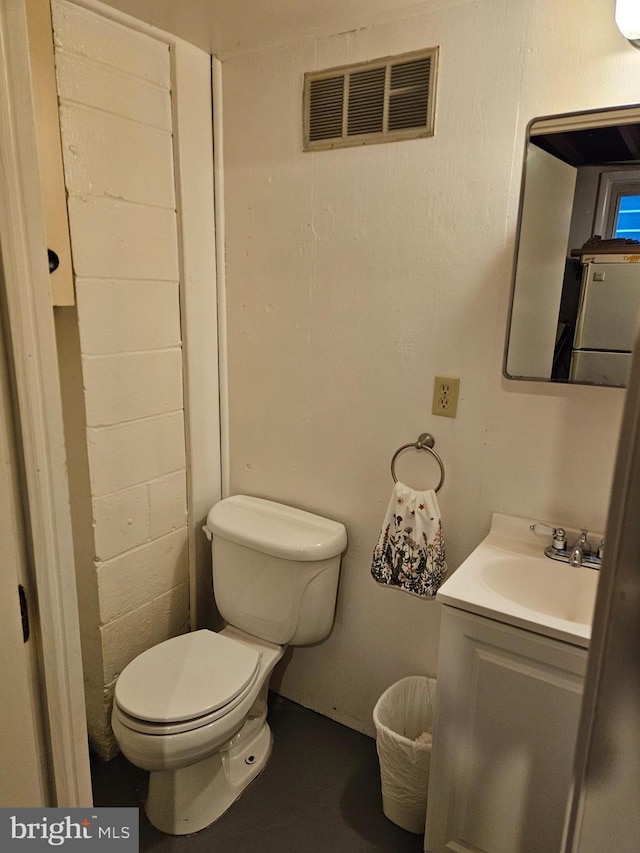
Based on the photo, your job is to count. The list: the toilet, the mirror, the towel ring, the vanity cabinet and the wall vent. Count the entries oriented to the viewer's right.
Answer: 0

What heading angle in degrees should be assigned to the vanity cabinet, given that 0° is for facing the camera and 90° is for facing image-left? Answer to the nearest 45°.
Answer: approximately 45°

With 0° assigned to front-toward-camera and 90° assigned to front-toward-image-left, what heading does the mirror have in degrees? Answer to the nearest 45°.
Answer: approximately 45°

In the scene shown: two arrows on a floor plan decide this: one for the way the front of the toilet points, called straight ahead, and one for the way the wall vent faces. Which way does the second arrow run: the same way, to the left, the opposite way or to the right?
the same way

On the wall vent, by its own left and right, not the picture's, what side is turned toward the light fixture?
left

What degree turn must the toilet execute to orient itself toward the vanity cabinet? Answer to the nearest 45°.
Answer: approximately 90° to its left

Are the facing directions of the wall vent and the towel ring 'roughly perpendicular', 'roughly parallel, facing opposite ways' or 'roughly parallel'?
roughly parallel

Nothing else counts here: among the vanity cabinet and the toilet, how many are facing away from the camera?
0

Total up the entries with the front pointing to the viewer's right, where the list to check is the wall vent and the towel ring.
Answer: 0

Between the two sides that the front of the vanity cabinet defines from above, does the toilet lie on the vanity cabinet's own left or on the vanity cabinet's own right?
on the vanity cabinet's own right

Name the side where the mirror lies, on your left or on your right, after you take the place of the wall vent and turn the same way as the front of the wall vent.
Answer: on your left

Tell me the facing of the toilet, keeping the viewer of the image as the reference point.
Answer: facing the viewer and to the left of the viewer

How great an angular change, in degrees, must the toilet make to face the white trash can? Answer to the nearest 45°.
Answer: approximately 90° to its left

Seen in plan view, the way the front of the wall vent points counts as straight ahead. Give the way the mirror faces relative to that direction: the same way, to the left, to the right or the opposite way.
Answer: the same way
